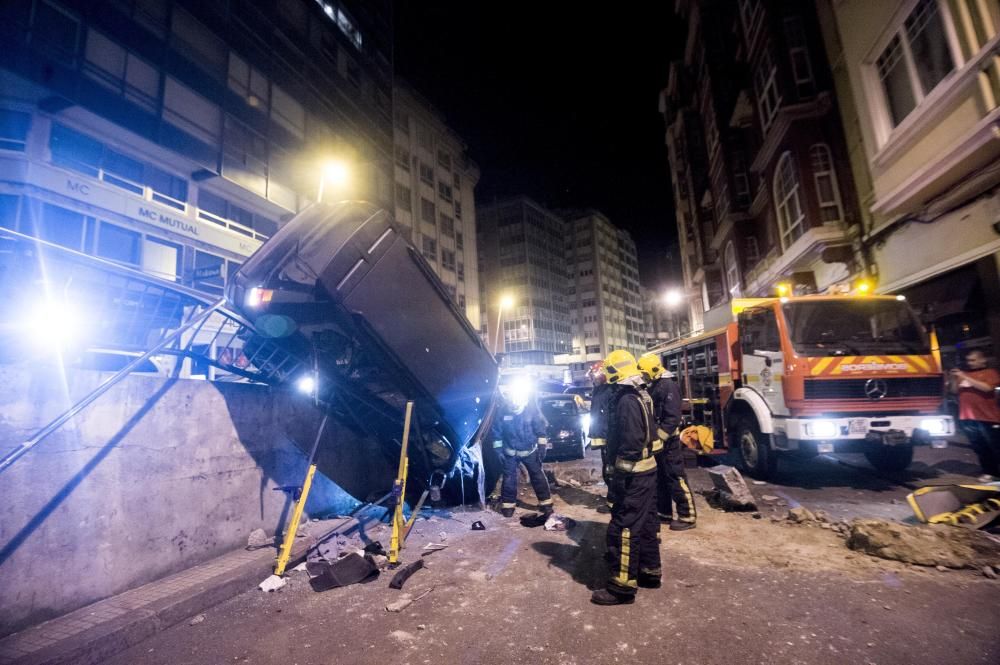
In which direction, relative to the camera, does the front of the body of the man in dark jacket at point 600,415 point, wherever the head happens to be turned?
to the viewer's left

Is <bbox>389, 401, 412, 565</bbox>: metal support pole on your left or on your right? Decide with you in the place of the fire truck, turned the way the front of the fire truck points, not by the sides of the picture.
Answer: on your right

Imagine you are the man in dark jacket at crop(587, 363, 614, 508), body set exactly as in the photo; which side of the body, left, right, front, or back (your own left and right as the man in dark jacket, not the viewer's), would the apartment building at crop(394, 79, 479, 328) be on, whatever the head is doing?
right

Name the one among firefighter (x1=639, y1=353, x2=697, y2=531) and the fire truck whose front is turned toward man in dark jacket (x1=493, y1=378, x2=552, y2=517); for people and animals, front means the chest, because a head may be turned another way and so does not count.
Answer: the firefighter

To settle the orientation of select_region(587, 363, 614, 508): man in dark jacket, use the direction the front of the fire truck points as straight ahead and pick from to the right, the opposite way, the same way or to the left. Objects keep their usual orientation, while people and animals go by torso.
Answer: to the right

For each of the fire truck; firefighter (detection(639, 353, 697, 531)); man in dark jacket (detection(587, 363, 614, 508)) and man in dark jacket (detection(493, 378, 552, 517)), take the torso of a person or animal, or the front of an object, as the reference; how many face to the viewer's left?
2

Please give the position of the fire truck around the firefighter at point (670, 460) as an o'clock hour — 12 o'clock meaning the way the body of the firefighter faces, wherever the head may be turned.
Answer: The fire truck is roughly at 5 o'clock from the firefighter.

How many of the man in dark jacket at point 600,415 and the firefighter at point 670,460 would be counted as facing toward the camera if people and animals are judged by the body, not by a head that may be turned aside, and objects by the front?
0

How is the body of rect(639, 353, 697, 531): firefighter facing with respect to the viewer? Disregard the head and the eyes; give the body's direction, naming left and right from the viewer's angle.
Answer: facing to the left of the viewer

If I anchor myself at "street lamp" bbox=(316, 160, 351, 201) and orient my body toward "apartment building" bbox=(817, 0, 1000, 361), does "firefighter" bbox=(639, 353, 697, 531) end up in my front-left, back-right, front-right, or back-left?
front-right

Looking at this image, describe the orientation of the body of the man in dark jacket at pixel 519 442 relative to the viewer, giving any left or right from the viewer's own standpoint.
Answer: facing the viewer

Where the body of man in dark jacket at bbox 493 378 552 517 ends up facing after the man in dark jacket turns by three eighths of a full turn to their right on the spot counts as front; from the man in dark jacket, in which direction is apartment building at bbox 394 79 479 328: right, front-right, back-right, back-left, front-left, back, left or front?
front-right

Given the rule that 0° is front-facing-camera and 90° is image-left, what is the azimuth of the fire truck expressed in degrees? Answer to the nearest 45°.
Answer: approximately 315°

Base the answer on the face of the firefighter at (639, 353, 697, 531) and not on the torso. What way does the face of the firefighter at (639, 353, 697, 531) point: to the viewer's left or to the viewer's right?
to the viewer's left
